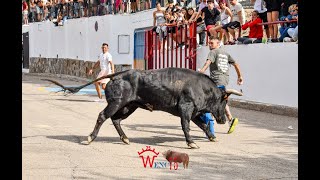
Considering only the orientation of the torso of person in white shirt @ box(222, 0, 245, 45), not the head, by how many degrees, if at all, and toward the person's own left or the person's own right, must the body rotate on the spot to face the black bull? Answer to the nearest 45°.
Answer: approximately 45° to the person's own left

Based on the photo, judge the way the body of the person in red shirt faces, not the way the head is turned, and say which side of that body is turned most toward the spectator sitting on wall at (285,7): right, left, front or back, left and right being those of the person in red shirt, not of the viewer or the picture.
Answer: left

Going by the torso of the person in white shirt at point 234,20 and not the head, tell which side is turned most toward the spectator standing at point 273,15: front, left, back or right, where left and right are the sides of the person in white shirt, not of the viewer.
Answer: left

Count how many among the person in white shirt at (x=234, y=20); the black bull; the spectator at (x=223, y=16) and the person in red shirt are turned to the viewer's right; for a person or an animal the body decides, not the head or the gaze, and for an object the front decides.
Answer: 1

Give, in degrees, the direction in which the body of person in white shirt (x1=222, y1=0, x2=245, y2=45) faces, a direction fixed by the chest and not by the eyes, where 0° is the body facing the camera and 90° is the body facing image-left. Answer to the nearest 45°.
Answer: approximately 45°

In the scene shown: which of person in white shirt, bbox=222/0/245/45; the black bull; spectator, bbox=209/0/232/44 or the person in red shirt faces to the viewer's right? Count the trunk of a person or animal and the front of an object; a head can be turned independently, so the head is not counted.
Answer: the black bull

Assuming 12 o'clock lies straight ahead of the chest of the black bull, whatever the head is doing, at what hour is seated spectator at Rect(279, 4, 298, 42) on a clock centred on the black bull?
The seated spectator is roughly at 10 o'clock from the black bull.

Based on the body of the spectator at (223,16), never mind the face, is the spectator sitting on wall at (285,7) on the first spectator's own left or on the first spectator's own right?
on the first spectator's own left

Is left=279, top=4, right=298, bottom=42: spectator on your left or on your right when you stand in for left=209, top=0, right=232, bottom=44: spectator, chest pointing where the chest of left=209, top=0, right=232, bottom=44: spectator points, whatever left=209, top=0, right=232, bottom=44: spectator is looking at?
on your left

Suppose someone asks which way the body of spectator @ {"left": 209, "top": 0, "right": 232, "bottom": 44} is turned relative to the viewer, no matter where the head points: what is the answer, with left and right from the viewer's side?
facing the viewer and to the left of the viewer

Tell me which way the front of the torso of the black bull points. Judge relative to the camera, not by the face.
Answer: to the viewer's right

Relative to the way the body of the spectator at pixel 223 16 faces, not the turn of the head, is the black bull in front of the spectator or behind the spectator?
in front

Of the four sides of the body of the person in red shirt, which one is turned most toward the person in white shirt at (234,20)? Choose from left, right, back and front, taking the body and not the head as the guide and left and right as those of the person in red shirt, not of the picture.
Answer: right
